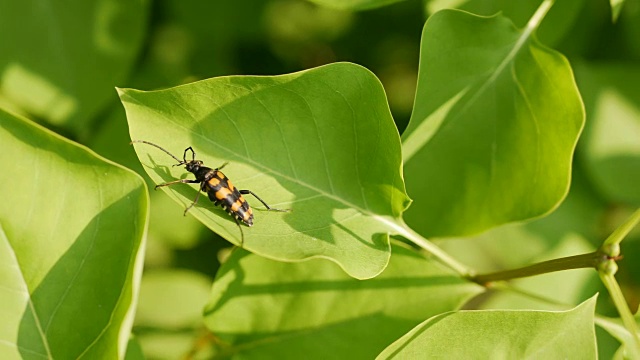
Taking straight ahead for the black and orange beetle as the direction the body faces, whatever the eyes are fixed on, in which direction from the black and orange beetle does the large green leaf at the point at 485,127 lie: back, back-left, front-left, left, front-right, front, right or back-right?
back-right

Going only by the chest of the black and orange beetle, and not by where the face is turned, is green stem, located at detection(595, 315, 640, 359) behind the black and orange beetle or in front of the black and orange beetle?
behind

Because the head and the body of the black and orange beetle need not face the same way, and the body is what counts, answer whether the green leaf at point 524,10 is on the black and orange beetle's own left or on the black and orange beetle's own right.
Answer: on the black and orange beetle's own right

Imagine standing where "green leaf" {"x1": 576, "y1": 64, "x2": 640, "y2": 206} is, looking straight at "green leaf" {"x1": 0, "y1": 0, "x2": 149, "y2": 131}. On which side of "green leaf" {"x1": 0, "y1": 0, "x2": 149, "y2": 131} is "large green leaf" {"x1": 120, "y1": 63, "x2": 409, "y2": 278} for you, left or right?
left

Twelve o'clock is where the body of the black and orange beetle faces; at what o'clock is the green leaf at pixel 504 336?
The green leaf is roughly at 6 o'clock from the black and orange beetle.

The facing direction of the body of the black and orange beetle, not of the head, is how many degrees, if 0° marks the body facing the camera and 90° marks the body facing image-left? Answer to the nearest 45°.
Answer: approximately 135°
